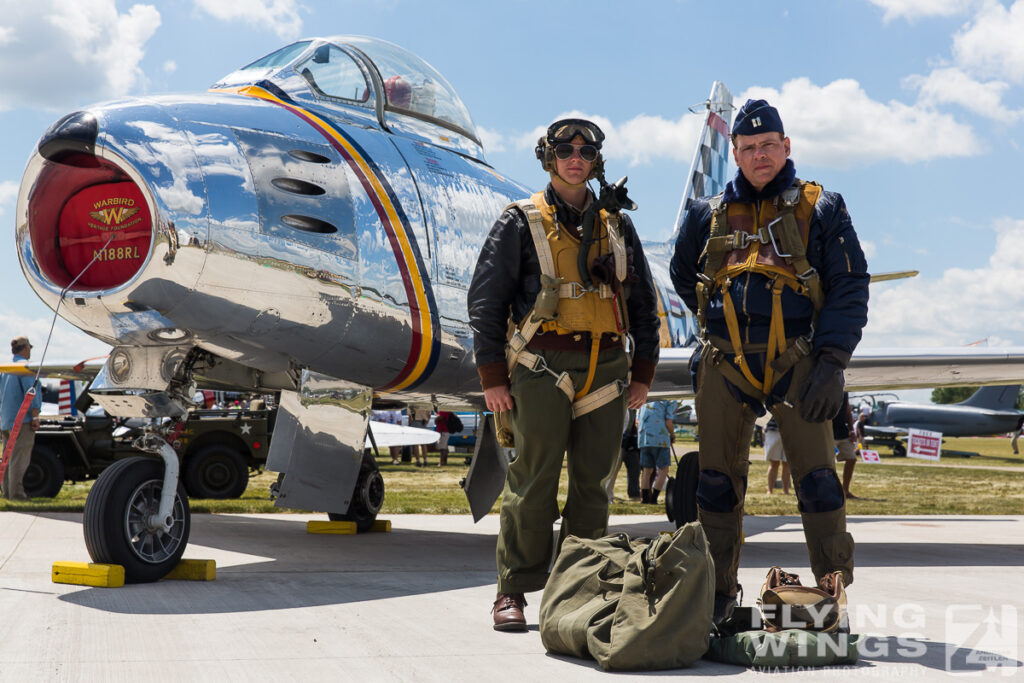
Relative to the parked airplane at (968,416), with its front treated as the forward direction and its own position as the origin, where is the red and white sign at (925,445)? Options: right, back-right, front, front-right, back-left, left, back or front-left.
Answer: left

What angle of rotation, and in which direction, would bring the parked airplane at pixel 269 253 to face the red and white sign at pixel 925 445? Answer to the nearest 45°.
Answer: approximately 180°

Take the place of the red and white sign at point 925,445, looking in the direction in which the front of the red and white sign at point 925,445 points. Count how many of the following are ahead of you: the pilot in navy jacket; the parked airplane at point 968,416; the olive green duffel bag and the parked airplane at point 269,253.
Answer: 3

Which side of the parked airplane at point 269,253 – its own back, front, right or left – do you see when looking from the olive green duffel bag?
left

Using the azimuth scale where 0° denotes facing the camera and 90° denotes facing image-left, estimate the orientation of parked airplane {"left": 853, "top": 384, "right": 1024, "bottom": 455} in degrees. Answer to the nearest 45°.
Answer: approximately 90°

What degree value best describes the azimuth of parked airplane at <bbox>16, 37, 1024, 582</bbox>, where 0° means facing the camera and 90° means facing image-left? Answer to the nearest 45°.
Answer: approximately 45°

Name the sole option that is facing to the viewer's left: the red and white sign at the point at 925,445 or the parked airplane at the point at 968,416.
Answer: the parked airplane

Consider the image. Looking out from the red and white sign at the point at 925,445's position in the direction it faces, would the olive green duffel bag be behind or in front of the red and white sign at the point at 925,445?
in front
